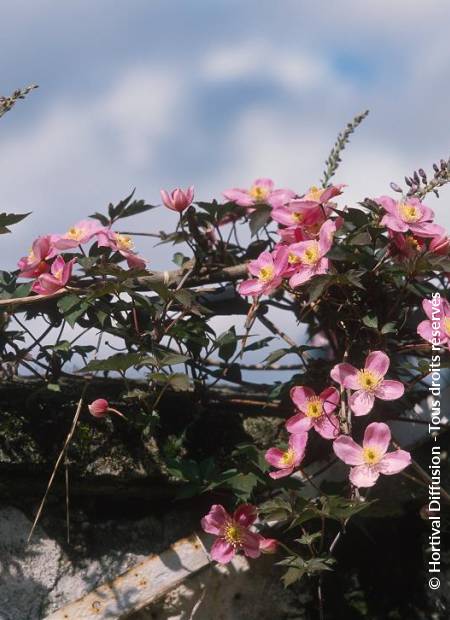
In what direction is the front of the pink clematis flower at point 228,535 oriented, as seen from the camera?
facing the viewer

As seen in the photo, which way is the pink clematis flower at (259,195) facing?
toward the camera

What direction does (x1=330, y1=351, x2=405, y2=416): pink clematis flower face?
toward the camera

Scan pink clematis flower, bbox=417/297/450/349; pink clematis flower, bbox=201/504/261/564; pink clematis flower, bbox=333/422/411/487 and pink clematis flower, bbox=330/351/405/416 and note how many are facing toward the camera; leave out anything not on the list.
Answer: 4

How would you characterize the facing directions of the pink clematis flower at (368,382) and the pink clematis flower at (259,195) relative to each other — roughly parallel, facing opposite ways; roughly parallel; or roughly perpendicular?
roughly parallel

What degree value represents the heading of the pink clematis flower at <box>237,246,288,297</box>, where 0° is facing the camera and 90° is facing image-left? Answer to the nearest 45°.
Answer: approximately 45°
